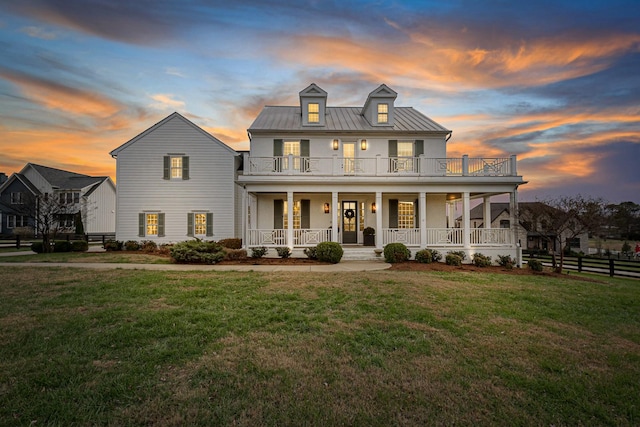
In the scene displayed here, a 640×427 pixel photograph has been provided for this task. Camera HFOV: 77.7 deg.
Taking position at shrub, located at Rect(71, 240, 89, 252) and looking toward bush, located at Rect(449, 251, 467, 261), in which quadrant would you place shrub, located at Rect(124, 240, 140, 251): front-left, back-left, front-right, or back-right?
front-left

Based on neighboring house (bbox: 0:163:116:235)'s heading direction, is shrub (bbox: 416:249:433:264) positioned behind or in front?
in front

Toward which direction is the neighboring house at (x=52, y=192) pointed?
toward the camera

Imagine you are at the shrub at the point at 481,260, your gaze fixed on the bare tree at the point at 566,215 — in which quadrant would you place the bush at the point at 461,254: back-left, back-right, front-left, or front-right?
back-left

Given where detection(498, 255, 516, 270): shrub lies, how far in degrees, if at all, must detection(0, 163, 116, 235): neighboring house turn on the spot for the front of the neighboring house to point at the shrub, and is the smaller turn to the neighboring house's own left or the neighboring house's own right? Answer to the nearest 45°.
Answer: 0° — it already faces it

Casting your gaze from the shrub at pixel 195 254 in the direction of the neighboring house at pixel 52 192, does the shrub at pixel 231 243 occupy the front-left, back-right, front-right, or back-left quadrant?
front-right

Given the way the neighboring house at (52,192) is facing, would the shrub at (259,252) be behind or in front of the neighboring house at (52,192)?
in front

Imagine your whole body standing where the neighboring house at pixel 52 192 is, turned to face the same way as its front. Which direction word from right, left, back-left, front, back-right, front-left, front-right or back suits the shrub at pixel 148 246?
front

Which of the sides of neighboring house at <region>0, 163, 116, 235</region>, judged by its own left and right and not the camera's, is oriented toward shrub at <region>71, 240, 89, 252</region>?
front
